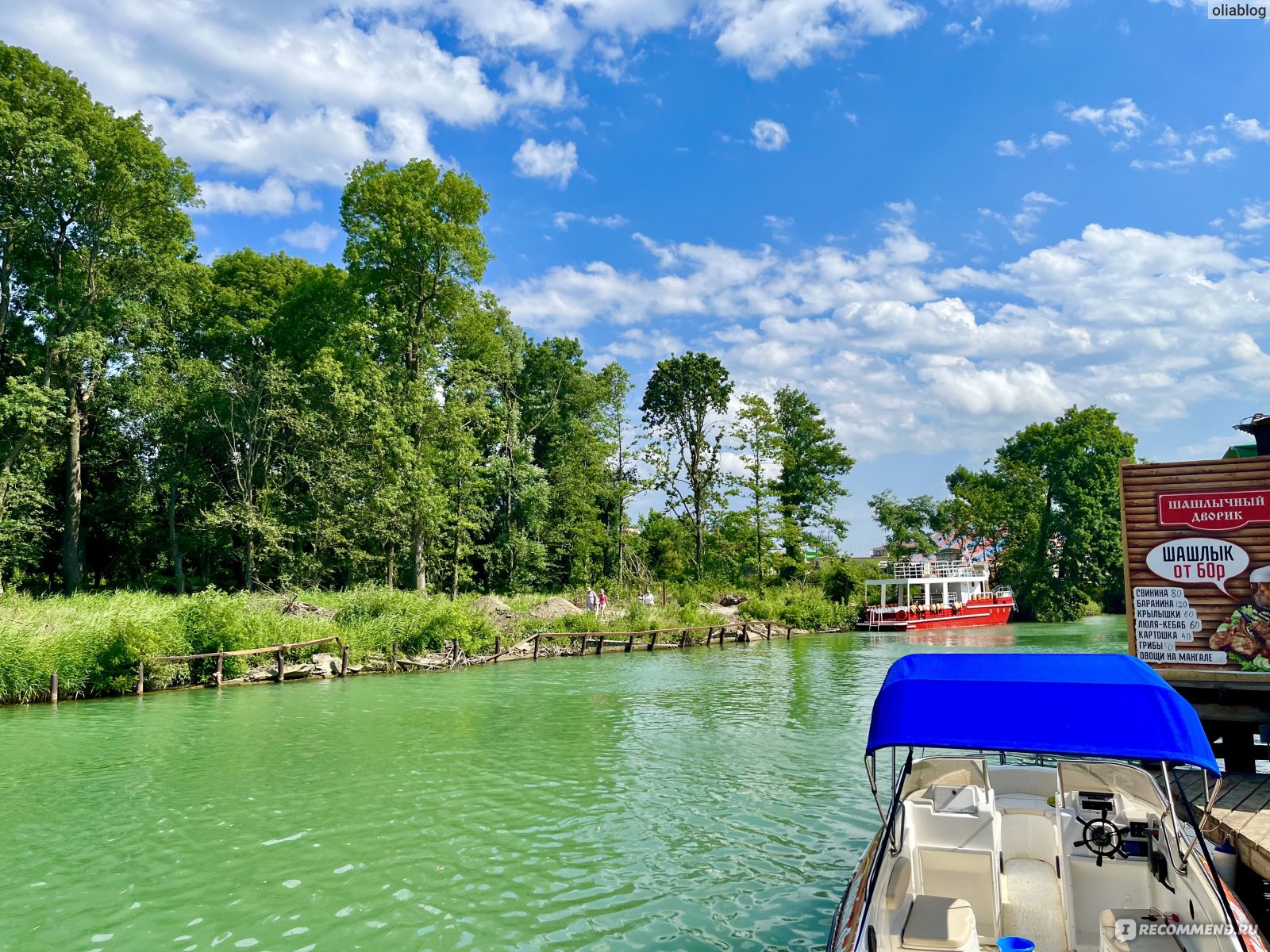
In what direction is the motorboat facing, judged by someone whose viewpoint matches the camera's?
facing away from the viewer

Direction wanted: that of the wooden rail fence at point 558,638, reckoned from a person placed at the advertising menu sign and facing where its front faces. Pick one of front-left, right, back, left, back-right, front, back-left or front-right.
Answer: back-right

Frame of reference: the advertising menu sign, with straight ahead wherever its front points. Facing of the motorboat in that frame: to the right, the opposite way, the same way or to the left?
the opposite way

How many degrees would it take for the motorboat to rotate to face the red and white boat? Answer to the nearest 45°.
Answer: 0° — it already faces it

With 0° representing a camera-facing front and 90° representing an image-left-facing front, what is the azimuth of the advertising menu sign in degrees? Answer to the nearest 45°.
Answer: approximately 0°

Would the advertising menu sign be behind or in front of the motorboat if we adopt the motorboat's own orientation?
in front

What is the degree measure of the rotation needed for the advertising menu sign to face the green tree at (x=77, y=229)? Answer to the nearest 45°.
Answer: approximately 90° to its right

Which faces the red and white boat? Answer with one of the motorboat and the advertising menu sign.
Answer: the motorboat

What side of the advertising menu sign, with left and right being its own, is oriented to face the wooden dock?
front

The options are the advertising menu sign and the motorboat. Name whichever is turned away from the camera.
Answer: the motorboat
